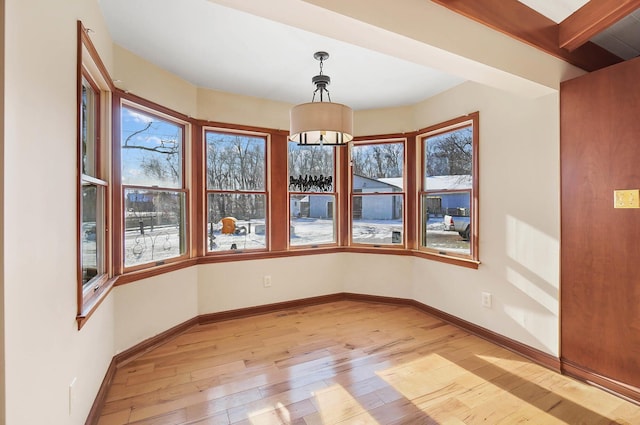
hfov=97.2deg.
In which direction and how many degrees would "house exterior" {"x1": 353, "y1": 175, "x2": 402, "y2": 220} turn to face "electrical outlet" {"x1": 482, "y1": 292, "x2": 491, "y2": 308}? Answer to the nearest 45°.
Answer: approximately 45° to its left

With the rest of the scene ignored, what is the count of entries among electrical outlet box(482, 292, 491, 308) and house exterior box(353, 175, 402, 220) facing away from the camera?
0

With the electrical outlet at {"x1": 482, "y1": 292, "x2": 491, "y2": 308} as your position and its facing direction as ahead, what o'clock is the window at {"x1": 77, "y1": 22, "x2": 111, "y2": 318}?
The window is roughly at 12 o'clock from the electrical outlet.

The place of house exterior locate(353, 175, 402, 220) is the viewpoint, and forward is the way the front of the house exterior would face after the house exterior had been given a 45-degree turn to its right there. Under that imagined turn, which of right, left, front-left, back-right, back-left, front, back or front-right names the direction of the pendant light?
front-left

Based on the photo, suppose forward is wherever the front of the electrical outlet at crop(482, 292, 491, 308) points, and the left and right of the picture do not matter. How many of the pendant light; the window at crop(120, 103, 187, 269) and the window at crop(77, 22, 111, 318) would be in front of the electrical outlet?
3

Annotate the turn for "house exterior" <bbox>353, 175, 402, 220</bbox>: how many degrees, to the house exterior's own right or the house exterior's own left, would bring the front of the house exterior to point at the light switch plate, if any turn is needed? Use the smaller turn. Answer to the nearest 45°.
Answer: approximately 45° to the house exterior's own left

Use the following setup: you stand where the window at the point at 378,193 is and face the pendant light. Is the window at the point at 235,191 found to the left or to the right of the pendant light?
right

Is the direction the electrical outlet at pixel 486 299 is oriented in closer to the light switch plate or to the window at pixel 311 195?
the window

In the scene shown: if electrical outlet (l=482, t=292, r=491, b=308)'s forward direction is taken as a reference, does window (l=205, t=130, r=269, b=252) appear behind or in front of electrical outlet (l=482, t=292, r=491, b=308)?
in front

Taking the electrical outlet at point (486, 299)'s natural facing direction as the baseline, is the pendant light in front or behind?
in front

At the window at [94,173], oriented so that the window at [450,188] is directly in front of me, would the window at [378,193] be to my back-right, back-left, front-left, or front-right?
front-left

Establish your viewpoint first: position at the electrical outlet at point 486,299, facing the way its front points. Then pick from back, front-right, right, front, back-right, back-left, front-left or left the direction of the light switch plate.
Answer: left

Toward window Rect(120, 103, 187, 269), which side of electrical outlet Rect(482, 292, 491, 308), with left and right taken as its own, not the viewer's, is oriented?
front

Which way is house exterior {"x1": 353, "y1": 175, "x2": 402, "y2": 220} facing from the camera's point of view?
toward the camera

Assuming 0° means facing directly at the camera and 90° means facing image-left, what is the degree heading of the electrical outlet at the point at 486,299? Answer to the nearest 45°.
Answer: approximately 45°

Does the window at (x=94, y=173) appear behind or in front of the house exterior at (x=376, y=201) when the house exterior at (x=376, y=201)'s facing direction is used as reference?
in front

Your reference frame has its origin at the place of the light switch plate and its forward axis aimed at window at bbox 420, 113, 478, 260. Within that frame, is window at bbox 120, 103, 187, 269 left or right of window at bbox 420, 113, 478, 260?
left
